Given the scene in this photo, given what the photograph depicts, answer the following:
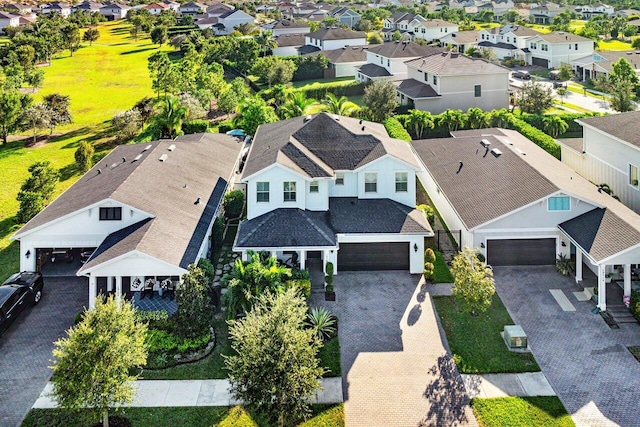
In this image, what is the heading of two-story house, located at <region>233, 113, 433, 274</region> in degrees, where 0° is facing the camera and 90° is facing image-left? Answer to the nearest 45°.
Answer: approximately 0°

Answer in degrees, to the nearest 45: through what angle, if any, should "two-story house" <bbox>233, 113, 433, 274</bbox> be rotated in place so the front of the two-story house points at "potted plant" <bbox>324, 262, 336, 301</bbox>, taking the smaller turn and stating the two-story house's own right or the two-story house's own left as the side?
0° — it already faces it

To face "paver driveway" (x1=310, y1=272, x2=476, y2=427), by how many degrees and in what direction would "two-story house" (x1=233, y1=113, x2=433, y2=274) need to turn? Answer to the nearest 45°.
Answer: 0° — it already faces it

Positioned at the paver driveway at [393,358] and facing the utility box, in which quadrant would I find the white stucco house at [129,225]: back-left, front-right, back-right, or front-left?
back-left

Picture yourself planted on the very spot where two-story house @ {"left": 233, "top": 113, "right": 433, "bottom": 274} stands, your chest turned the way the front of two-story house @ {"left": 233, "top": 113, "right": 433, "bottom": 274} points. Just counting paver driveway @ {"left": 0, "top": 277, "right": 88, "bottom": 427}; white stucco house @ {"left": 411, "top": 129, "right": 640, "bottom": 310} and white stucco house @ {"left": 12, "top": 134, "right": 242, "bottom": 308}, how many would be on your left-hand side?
1

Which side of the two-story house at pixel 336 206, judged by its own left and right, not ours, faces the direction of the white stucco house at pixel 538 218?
left

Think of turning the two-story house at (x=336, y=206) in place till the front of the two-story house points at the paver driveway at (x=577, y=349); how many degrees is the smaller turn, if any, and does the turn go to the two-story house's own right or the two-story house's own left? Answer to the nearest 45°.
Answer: approximately 45° to the two-story house's own left

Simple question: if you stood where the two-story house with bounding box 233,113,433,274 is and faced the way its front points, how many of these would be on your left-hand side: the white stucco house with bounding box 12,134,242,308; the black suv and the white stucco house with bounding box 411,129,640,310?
1
